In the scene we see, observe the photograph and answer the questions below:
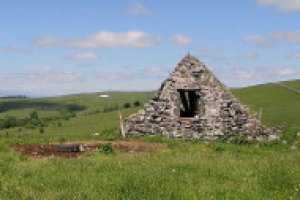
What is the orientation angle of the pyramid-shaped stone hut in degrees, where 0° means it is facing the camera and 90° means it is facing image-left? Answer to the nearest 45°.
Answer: approximately 0°
